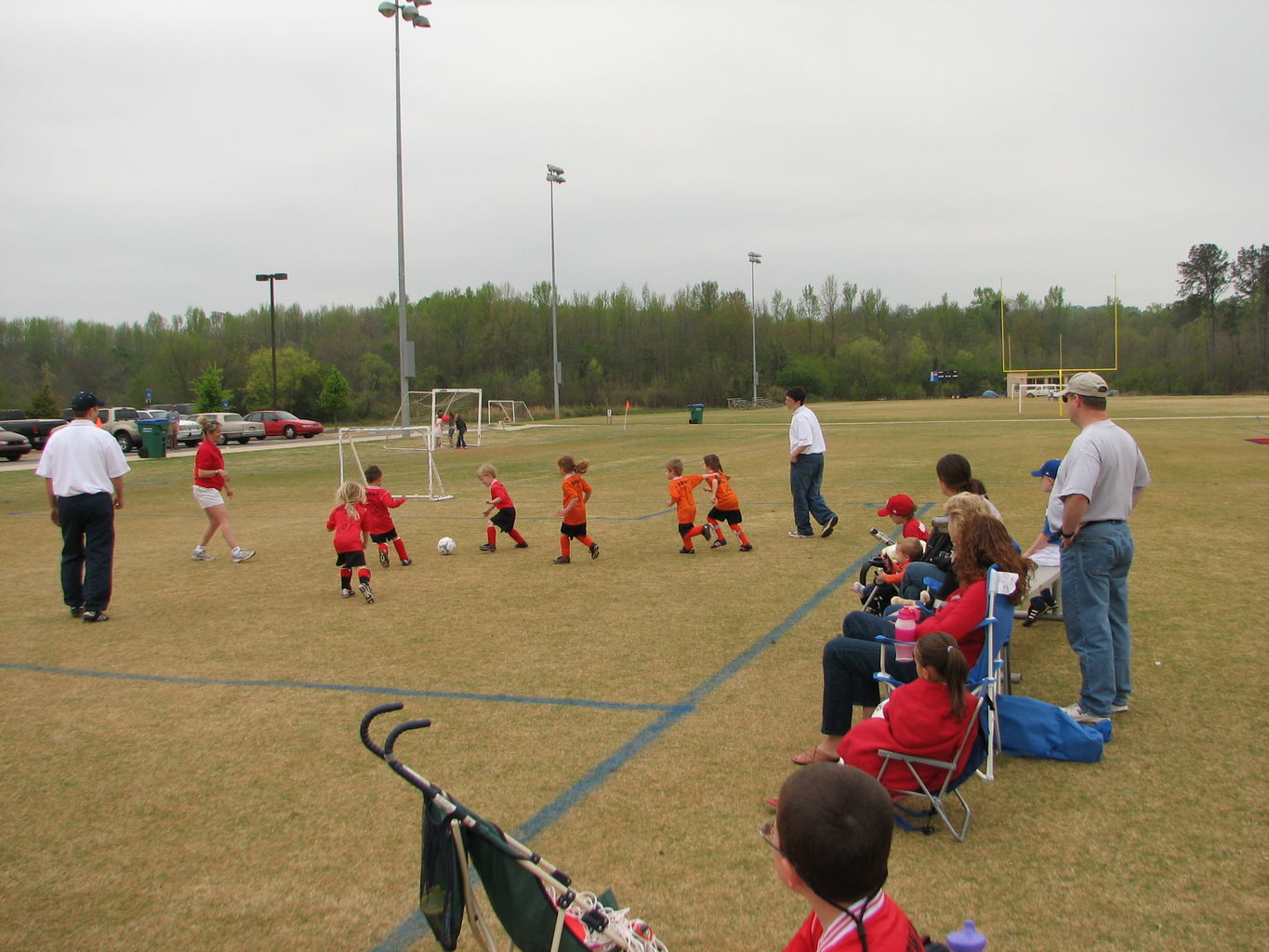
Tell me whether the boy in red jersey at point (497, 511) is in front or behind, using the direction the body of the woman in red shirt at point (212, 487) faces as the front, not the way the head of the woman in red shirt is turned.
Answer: in front

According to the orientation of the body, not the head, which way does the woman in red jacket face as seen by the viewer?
to the viewer's left

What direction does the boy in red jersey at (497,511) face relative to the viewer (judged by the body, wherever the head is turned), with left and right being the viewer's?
facing to the left of the viewer

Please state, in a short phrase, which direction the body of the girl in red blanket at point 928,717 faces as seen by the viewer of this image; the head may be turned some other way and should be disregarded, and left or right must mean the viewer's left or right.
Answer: facing away from the viewer and to the left of the viewer

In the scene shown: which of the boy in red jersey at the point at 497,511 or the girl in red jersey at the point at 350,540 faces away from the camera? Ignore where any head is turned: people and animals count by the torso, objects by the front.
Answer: the girl in red jersey at the point at 350,540

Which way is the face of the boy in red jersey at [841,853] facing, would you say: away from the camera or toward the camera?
away from the camera

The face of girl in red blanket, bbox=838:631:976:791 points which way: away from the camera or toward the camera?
away from the camera

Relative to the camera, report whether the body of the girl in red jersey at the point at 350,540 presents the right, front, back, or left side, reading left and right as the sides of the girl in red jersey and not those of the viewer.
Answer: back

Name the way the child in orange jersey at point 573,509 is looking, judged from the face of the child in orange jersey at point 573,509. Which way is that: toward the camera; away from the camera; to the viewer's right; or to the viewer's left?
to the viewer's left

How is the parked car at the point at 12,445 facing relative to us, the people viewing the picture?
facing to the right of the viewer

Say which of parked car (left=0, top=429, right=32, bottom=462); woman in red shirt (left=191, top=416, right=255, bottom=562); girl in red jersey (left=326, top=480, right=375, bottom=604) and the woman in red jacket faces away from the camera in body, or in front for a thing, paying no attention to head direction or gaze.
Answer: the girl in red jersey

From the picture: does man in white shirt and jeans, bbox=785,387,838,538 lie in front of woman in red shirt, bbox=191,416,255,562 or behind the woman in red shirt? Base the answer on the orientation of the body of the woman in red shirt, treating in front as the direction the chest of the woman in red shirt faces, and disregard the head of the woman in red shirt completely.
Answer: in front

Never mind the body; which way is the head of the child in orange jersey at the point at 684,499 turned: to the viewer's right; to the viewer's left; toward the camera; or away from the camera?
to the viewer's left
